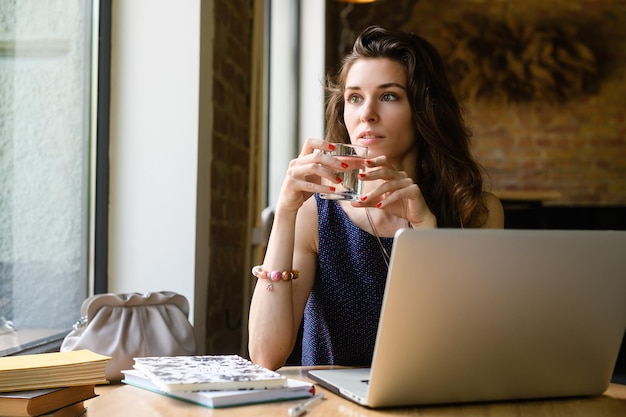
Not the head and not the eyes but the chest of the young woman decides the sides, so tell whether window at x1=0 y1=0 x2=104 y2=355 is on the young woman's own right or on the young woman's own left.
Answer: on the young woman's own right

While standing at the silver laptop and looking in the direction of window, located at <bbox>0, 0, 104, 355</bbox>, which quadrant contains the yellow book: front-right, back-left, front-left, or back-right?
front-left

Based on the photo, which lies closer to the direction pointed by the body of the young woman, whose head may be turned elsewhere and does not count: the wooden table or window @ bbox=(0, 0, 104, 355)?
the wooden table

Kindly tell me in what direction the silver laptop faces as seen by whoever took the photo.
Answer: facing away from the viewer and to the left of the viewer

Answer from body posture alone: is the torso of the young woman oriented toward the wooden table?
yes

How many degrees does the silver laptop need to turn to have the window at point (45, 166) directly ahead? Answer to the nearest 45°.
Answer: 0° — it already faces it

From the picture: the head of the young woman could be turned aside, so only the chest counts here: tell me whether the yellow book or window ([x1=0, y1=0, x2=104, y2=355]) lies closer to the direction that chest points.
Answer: the yellow book

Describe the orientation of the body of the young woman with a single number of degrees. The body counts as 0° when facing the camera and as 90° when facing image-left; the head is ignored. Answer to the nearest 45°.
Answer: approximately 0°

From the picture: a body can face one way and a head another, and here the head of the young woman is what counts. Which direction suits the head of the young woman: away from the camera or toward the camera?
toward the camera
